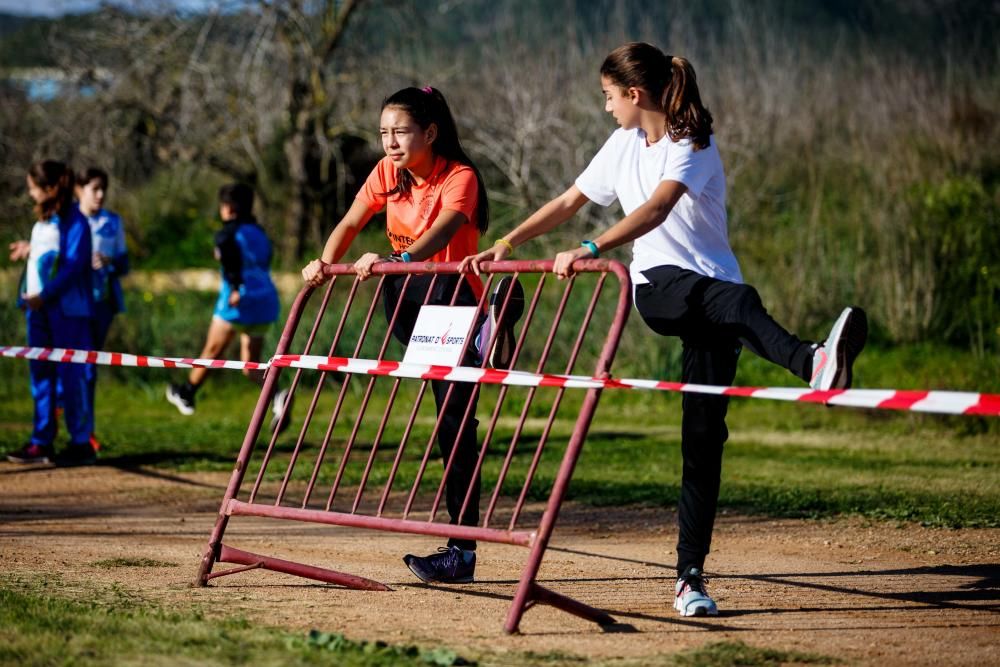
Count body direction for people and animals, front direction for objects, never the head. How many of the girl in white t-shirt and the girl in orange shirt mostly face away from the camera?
0

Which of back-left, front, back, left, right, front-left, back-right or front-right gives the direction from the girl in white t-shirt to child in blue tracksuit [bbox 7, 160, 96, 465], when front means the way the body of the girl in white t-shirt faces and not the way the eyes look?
right

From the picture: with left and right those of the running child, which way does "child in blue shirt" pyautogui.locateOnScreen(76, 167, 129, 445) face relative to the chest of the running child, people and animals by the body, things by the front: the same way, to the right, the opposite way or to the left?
to the left

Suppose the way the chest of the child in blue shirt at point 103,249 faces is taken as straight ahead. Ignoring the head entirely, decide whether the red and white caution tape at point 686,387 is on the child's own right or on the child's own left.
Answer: on the child's own left

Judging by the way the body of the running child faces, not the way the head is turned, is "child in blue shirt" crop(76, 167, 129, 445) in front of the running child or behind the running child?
in front

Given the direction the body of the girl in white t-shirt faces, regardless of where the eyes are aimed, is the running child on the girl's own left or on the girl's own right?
on the girl's own right

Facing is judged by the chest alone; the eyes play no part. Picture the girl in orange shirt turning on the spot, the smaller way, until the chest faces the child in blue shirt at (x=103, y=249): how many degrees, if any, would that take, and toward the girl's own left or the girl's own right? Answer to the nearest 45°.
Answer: approximately 90° to the girl's own right

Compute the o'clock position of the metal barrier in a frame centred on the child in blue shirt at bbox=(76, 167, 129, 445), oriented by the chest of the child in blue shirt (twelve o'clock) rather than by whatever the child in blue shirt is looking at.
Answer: The metal barrier is roughly at 10 o'clock from the child in blue shirt.

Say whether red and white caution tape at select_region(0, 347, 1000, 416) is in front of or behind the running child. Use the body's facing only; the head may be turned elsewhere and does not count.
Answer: behind

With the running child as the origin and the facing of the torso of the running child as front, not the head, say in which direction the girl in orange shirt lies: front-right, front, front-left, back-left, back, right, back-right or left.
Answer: back-left

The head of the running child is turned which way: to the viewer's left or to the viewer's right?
to the viewer's left

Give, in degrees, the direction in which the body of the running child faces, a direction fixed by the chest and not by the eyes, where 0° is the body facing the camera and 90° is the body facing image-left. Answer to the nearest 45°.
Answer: approximately 135°
